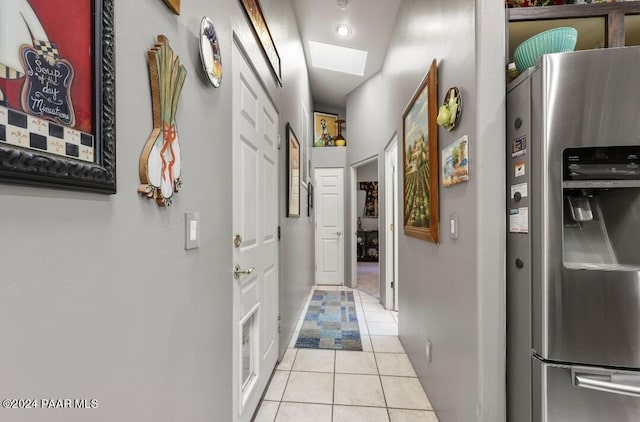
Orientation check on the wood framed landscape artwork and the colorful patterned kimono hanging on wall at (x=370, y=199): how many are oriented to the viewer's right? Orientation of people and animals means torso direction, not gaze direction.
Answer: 0

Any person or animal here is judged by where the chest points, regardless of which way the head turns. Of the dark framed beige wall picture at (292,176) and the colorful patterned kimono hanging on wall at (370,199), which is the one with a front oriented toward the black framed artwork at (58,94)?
the colorful patterned kimono hanging on wall at (370,199)

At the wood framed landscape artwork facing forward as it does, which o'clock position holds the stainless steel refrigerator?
The stainless steel refrigerator is roughly at 8 o'clock from the wood framed landscape artwork.

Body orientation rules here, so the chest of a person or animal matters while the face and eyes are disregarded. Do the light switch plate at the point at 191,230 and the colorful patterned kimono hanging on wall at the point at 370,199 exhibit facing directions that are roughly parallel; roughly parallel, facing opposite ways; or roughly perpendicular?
roughly perpendicular

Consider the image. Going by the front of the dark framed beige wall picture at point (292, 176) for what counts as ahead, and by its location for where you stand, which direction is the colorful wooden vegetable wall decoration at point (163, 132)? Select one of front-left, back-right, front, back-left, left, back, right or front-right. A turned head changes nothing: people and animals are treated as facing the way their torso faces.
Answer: right

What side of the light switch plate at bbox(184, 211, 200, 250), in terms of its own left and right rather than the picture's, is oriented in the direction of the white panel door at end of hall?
left

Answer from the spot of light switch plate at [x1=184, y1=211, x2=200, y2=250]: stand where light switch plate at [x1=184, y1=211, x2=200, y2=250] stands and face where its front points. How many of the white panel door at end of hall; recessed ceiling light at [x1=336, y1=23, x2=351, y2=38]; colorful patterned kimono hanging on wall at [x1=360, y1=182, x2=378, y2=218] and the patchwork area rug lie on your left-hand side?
4

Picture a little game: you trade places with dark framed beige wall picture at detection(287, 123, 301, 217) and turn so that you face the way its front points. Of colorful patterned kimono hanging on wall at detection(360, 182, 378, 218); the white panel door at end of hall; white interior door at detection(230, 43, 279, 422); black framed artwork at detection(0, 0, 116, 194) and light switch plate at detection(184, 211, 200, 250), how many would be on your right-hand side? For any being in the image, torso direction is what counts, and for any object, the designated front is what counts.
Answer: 3

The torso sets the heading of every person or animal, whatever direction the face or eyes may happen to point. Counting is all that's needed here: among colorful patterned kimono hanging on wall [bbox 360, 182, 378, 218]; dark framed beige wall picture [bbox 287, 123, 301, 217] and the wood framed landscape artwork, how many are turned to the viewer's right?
1

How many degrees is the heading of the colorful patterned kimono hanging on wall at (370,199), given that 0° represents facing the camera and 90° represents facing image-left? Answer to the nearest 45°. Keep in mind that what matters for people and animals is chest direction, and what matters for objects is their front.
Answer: approximately 0°

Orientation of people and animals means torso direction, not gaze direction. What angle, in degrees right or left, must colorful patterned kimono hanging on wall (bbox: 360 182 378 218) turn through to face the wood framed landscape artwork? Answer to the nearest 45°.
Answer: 0° — it already faces it

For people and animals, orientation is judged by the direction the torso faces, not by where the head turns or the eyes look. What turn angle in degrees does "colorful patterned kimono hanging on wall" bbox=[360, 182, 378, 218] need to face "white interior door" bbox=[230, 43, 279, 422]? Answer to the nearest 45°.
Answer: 0° — it already faces it

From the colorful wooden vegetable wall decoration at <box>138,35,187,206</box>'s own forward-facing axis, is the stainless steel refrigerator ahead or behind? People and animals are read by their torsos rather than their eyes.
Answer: ahead

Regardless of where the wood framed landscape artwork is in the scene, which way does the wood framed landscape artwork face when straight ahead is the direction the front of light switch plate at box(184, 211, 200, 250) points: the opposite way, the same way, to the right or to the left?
the opposite way
